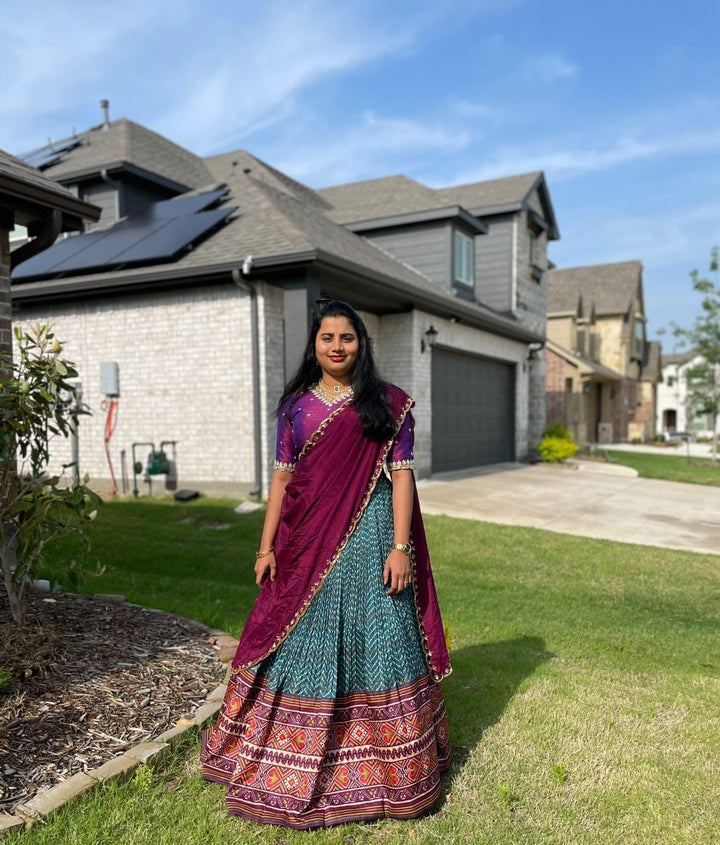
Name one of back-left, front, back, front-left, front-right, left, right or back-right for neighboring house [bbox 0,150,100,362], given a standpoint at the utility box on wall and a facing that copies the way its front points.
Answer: front

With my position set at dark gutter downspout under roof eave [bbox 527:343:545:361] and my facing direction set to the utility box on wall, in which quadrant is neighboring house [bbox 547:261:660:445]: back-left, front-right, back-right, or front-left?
back-right

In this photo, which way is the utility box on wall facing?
toward the camera

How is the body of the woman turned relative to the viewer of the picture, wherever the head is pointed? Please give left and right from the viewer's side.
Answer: facing the viewer

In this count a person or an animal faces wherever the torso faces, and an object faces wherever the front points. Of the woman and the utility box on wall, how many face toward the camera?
2

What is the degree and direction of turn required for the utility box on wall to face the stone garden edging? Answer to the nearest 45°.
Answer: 0° — it already faces it

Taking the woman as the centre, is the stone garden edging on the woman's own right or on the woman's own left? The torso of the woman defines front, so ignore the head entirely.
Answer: on the woman's own right

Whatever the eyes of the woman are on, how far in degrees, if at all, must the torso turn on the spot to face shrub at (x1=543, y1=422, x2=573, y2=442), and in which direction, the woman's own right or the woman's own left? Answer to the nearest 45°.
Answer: approximately 180°
